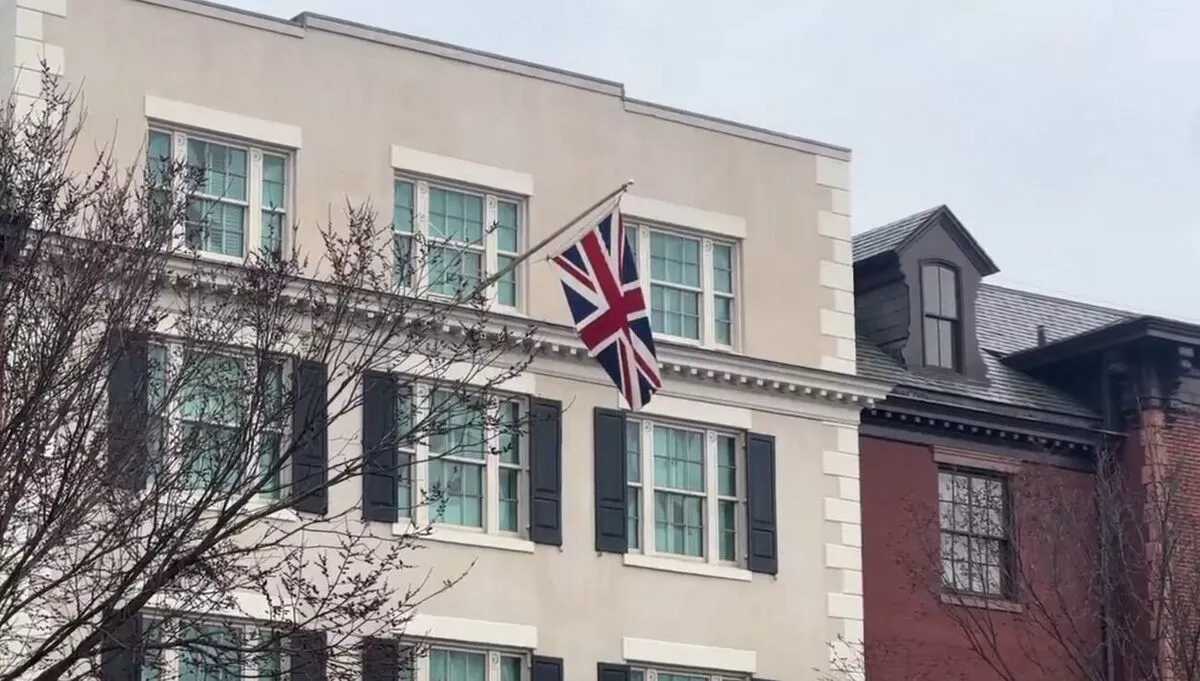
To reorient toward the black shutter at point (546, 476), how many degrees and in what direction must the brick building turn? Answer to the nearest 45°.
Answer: approximately 90° to its right

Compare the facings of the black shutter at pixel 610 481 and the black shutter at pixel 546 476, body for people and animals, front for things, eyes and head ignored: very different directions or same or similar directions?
same or similar directions

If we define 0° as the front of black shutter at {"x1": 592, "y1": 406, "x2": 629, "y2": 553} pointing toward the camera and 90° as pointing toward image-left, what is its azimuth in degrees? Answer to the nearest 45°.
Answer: approximately 315°

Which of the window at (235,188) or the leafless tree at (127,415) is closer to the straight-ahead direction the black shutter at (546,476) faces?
the leafless tree

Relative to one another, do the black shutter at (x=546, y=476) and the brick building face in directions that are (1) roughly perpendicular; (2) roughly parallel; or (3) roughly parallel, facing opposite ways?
roughly parallel

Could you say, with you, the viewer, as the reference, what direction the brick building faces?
facing the viewer and to the right of the viewer

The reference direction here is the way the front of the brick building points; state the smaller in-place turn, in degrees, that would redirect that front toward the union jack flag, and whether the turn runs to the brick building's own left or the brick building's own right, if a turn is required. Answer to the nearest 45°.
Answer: approximately 90° to the brick building's own right

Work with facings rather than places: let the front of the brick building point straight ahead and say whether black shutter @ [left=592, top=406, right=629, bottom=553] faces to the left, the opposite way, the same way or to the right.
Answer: the same way

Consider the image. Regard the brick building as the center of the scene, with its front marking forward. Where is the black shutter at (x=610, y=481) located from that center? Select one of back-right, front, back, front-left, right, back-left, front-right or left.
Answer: right

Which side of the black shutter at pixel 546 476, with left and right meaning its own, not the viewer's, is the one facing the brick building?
left

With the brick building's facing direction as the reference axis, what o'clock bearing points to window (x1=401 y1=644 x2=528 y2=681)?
The window is roughly at 3 o'clock from the brick building.

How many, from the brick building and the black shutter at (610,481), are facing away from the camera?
0

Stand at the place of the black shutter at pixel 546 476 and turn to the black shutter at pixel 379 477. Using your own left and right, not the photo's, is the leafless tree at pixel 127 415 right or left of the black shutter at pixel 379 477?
left
